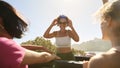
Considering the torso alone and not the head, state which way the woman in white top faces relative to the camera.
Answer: toward the camera

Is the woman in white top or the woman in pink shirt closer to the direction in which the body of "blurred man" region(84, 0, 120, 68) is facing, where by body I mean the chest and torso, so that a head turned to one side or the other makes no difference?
the woman in white top

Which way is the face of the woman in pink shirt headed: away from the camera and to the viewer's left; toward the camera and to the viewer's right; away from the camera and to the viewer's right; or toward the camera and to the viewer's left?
away from the camera and to the viewer's right

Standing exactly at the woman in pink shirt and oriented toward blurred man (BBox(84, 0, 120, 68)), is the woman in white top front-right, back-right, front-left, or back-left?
front-left

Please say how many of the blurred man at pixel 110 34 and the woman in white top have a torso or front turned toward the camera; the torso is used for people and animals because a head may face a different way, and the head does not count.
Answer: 1

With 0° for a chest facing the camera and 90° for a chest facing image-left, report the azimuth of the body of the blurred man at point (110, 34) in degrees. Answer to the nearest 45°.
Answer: approximately 135°

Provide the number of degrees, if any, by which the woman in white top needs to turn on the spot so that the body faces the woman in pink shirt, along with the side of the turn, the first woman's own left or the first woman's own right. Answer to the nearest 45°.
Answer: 0° — they already face them

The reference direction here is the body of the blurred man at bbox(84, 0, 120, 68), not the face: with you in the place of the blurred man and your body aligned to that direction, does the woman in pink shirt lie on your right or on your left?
on your left

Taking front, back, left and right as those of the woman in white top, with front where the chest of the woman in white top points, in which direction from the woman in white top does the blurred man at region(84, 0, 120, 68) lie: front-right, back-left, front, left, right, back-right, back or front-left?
front

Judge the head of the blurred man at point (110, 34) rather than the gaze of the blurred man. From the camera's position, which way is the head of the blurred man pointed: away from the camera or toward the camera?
away from the camera
